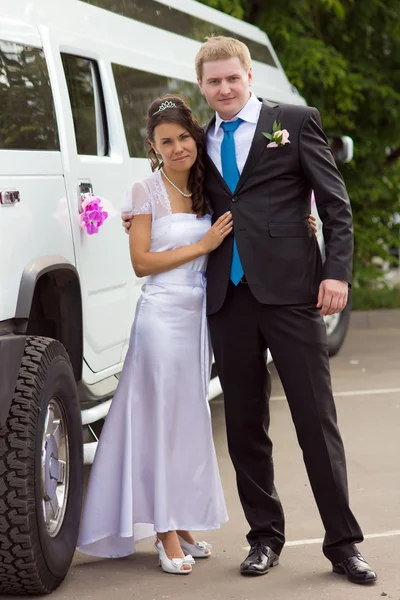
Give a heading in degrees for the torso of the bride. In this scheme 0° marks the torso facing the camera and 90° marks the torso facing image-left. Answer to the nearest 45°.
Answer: approximately 315°
